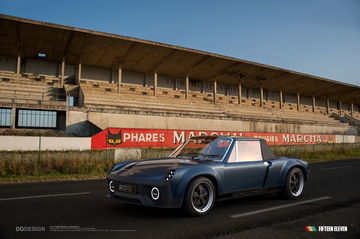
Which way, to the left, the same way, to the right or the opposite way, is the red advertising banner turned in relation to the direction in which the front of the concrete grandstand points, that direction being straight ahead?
the same way

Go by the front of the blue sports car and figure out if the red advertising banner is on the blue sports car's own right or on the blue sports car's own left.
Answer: on the blue sports car's own right

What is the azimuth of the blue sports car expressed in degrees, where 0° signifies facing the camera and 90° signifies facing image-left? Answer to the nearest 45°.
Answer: approximately 45°

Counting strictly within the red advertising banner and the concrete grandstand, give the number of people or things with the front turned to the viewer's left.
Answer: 0

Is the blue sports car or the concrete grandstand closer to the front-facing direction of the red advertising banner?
the blue sports car

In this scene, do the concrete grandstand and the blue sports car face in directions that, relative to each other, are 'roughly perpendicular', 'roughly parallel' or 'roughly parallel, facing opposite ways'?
roughly perpendicular

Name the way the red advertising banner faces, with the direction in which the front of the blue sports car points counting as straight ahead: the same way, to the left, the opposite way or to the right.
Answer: to the left

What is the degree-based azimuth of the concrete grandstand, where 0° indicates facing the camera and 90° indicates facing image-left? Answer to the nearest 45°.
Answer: approximately 315°

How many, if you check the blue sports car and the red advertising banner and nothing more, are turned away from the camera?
0

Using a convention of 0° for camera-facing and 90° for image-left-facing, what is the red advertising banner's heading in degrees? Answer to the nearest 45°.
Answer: approximately 315°
